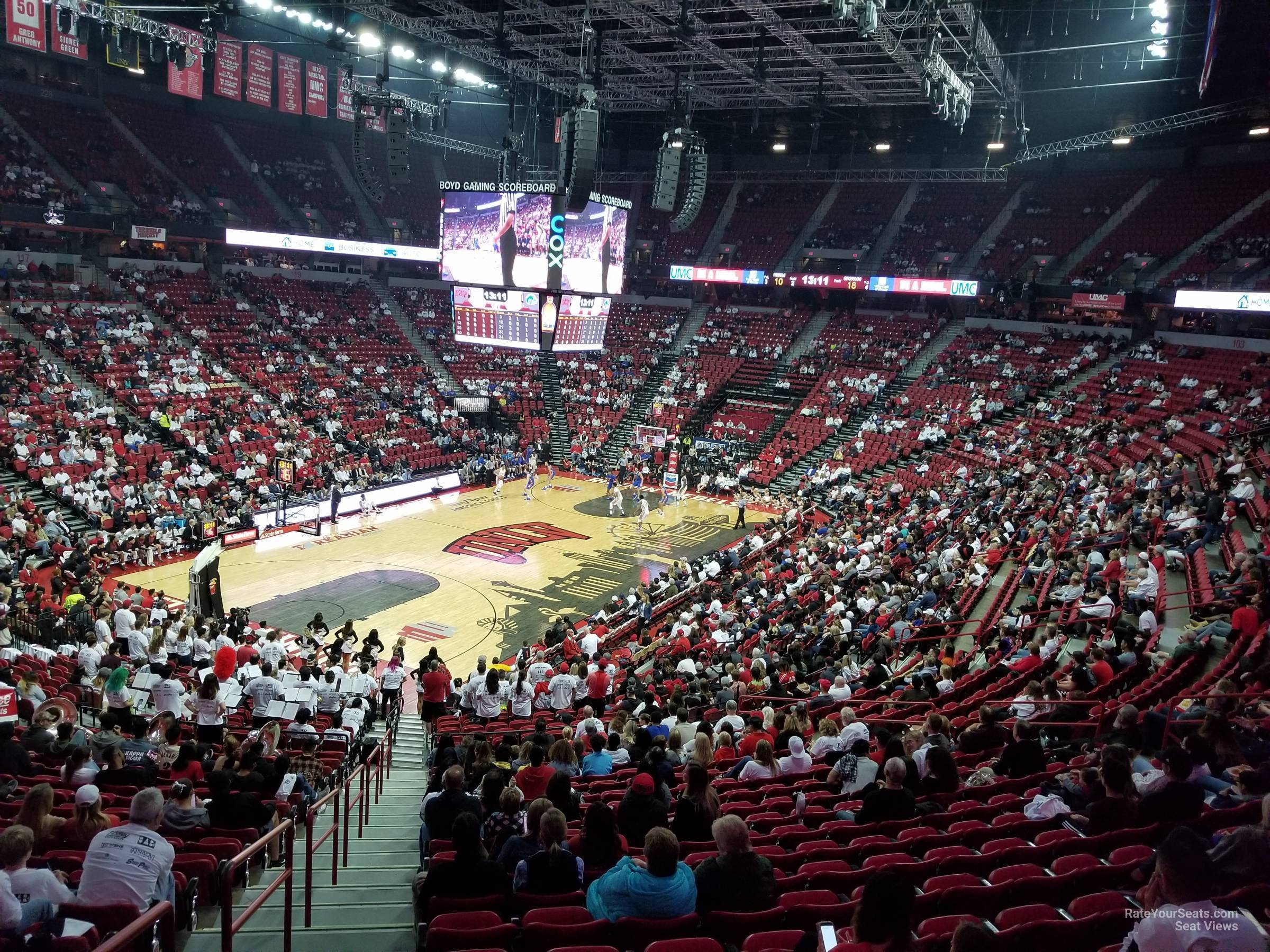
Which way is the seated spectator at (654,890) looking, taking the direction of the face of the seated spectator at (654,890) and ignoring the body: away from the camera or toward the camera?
away from the camera

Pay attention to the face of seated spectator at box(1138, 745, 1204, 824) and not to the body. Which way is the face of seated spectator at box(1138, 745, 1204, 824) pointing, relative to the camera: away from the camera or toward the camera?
away from the camera

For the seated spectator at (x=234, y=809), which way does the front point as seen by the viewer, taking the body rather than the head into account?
away from the camera

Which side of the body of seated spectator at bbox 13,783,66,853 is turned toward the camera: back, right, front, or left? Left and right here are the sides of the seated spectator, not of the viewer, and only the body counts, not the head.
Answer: back

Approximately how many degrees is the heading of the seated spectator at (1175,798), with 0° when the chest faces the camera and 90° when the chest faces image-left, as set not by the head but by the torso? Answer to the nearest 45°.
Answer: approximately 135°

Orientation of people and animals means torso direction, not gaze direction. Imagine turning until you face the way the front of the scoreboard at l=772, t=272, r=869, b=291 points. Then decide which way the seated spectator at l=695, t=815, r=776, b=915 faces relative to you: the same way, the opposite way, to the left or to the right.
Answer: the opposite way

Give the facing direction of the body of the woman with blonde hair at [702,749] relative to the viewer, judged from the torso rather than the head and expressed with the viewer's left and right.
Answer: facing away from the viewer

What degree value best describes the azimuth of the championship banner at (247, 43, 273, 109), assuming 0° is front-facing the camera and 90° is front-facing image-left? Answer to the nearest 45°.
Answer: approximately 315°

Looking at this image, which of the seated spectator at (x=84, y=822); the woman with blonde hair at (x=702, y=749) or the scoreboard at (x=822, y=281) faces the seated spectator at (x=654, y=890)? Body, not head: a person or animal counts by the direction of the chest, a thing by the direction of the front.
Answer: the scoreboard

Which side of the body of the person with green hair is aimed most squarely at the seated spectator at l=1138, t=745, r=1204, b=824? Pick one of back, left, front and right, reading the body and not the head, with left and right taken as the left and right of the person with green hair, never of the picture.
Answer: right

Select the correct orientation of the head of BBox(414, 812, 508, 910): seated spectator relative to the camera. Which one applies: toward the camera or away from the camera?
away from the camera

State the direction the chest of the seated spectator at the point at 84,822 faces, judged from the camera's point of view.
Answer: away from the camera
